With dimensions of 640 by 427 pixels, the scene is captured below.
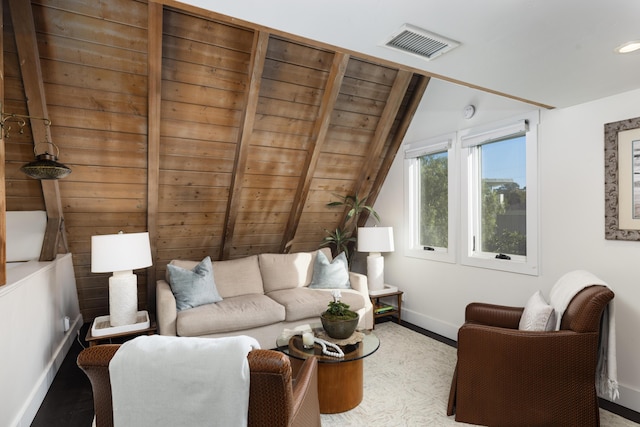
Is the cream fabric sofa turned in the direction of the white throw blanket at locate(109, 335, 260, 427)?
yes

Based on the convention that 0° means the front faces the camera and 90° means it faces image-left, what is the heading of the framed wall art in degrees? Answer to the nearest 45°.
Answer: approximately 45°

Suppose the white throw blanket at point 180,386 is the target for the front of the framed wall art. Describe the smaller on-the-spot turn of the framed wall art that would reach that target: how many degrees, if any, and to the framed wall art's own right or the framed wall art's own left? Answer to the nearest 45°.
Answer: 0° — it already faces it

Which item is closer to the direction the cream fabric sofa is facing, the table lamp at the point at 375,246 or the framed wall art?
the framed wall art

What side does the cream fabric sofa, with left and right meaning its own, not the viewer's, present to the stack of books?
left

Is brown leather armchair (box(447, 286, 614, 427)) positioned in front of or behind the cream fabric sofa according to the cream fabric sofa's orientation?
in front

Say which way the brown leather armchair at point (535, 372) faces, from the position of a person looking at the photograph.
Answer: facing to the left of the viewer

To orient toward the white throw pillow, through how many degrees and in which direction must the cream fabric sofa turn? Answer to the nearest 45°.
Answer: approximately 45° to its left

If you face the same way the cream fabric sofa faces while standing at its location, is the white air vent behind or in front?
in front

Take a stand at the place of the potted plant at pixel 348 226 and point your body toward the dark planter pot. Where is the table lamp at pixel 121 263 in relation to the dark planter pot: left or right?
right

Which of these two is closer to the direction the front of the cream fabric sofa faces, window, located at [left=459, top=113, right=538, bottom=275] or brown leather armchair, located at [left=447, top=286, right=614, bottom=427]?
the brown leather armchair

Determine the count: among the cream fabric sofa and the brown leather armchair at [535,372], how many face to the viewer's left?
1

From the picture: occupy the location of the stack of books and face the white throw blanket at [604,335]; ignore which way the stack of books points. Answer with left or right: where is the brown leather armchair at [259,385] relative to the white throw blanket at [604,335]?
right

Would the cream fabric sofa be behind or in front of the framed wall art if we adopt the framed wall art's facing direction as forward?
in front

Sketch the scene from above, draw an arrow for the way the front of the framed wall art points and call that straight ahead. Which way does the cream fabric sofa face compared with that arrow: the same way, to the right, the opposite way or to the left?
to the left
